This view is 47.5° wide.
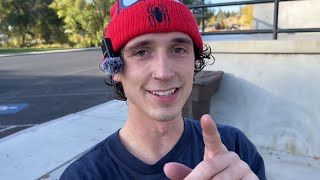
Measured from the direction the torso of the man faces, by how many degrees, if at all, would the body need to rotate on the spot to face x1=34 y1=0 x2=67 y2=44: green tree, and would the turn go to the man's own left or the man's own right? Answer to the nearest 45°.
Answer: approximately 180°

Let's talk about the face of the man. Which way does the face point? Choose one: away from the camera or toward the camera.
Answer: toward the camera

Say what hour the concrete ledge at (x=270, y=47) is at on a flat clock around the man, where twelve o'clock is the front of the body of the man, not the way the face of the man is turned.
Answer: The concrete ledge is roughly at 7 o'clock from the man.

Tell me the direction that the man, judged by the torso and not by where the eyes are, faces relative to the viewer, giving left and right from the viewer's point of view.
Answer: facing the viewer

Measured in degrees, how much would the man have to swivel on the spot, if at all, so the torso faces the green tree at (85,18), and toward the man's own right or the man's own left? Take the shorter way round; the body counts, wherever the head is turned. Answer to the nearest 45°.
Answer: approximately 180°

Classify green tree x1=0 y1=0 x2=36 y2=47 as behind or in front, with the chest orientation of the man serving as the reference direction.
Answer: behind
